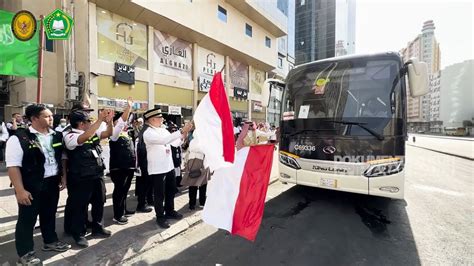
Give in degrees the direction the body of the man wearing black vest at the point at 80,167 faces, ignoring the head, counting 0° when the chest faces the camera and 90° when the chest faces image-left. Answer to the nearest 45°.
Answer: approximately 315°

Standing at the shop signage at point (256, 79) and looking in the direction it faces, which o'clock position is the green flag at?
The green flag is roughly at 2 o'clock from the shop signage.

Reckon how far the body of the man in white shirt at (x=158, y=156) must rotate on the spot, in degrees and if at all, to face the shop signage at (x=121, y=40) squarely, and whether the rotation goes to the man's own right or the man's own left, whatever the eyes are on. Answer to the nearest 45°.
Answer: approximately 90° to the man's own left

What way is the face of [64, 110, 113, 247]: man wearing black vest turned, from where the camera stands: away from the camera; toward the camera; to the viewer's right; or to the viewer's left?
to the viewer's right

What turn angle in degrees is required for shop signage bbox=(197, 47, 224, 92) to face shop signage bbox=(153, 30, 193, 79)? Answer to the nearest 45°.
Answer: approximately 90° to its right

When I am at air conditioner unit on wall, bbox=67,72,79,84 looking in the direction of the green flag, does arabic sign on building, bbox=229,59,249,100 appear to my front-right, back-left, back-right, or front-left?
back-left

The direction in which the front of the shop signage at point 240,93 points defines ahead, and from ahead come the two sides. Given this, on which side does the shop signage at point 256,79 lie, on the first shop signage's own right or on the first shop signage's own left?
on the first shop signage's own left

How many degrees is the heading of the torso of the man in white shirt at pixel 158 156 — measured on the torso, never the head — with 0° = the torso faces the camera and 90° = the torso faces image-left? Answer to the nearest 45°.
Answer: approximately 270°

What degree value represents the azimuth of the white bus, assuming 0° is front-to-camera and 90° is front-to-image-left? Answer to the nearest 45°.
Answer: approximately 0°

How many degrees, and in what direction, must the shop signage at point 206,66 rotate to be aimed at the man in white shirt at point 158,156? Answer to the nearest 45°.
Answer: approximately 45° to its right

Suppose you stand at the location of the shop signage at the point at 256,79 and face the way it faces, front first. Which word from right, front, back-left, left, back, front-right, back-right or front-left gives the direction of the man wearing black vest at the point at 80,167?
front-right

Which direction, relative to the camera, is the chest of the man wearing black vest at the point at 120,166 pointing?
to the viewer's right
